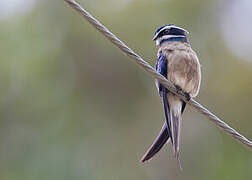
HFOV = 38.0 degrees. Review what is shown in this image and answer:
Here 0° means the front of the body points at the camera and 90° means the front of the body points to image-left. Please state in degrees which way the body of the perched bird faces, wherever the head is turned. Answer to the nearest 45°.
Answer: approximately 315°
